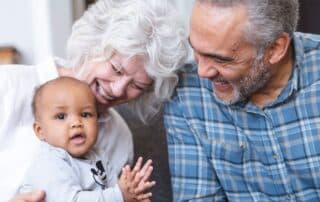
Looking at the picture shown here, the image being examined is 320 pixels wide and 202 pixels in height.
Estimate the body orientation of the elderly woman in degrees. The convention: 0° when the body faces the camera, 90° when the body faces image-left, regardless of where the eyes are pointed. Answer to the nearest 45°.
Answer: approximately 315°

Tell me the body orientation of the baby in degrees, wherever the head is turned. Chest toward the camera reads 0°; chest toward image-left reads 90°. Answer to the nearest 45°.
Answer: approximately 315°
